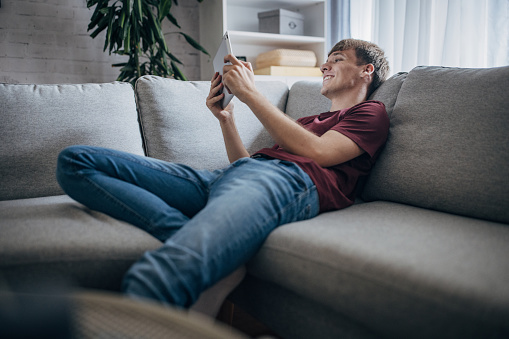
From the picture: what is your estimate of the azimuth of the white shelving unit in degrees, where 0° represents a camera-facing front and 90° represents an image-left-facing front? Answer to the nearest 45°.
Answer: approximately 315°

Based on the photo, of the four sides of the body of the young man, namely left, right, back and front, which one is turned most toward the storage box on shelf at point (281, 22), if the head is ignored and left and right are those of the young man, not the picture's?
right

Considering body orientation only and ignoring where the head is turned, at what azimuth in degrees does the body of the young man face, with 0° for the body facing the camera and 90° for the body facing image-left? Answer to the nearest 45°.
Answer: approximately 90°

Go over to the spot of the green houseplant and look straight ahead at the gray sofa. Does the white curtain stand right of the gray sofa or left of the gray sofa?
left

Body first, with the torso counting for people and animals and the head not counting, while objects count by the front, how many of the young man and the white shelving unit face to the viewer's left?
1

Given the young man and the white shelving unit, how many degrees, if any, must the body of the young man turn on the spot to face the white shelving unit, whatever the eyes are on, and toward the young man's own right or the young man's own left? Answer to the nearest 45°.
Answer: approximately 90° to the young man's own right

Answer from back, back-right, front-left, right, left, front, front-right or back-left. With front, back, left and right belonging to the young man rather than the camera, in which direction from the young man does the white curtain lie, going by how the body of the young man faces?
back-right

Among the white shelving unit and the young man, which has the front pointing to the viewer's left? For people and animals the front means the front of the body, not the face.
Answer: the young man

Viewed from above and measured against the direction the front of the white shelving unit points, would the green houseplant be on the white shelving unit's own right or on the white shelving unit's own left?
on the white shelving unit's own right

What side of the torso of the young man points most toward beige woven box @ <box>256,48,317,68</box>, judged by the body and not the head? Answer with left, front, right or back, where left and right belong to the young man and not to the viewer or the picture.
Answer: right
